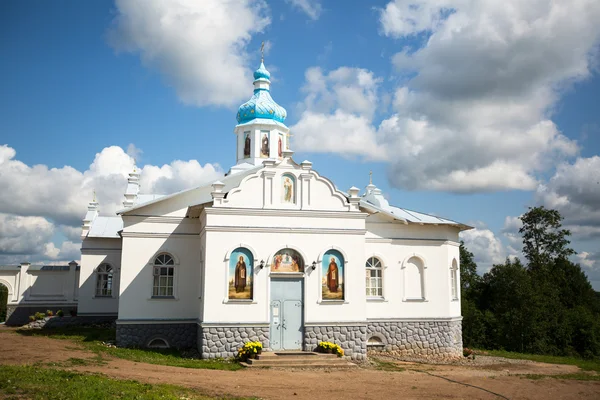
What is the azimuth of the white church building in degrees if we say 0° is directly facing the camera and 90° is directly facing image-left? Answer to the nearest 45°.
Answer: approximately 0°
